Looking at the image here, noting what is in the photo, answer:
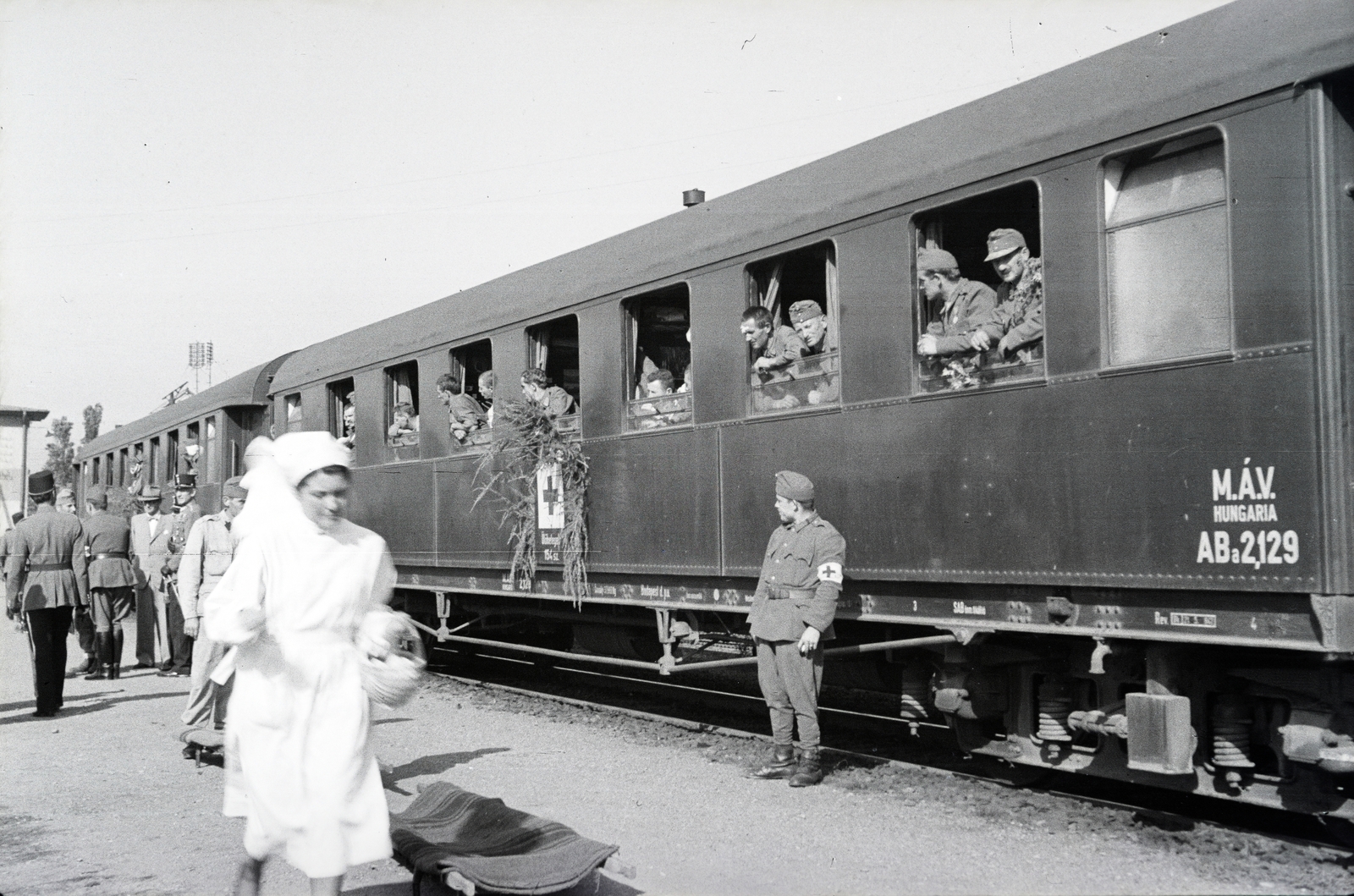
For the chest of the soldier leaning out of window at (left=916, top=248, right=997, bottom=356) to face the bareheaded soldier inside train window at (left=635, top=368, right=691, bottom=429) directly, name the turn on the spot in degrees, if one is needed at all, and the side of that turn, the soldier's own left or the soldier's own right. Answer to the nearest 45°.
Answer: approximately 90° to the soldier's own right

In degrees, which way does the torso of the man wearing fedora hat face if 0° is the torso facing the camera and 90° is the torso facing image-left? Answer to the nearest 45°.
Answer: approximately 0°

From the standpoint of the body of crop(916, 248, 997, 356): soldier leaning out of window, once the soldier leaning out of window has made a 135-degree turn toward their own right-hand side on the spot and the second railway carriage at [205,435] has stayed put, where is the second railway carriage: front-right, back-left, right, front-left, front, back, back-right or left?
front-left
